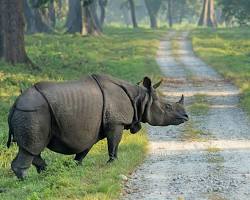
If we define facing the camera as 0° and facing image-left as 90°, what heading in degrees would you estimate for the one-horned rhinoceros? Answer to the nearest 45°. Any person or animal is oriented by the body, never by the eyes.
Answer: approximately 270°
